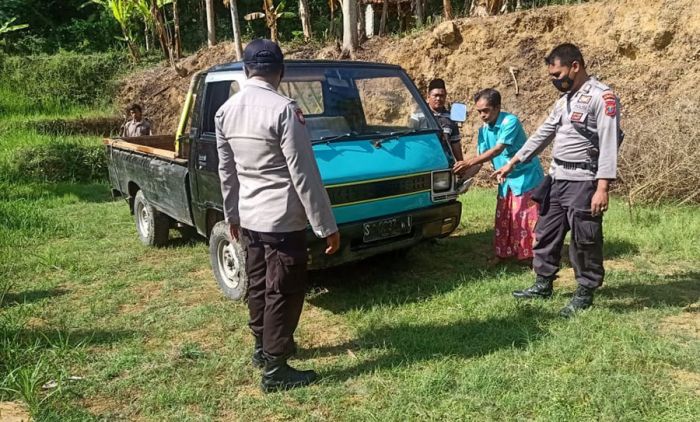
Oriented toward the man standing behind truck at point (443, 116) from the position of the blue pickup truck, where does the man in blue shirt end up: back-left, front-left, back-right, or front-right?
front-right

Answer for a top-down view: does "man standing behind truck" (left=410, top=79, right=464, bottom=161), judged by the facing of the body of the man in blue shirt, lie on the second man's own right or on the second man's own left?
on the second man's own right

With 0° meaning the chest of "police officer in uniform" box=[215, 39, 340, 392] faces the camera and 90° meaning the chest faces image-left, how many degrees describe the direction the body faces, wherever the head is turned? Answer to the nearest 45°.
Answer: approximately 225°

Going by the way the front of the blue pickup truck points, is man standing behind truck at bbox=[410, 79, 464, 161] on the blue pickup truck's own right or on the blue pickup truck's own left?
on the blue pickup truck's own left

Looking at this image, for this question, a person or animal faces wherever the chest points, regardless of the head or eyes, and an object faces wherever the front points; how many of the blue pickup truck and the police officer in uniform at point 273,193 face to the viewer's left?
0

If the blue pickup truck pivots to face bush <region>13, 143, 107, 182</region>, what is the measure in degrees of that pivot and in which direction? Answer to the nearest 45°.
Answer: approximately 180°

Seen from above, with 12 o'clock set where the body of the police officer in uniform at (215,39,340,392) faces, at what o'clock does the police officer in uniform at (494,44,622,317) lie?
the police officer in uniform at (494,44,622,317) is roughly at 1 o'clock from the police officer in uniform at (215,39,340,392).

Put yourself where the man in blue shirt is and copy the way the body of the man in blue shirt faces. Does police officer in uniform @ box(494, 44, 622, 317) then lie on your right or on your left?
on your left

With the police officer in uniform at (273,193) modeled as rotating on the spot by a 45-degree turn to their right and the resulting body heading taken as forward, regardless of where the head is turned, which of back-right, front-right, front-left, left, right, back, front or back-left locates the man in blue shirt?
front-left

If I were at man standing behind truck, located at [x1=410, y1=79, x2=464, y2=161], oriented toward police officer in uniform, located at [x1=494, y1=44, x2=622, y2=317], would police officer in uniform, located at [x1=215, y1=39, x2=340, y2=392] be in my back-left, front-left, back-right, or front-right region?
front-right

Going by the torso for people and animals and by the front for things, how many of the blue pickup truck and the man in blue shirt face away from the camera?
0

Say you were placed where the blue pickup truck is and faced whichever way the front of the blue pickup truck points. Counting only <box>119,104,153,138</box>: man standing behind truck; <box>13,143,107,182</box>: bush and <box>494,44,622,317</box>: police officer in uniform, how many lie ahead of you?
1

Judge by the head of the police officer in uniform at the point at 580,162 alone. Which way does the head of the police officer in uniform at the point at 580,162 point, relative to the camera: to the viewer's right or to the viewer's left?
to the viewer's left

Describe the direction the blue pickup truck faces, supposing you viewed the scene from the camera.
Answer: facing the viewer and to the right of the viewer

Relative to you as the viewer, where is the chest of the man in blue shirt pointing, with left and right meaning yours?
facing the viewer and to the left of the viewer
